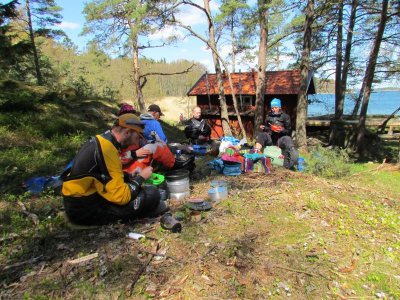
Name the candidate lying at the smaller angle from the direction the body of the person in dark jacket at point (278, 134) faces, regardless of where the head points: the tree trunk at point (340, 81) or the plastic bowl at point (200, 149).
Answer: the plastic bowl

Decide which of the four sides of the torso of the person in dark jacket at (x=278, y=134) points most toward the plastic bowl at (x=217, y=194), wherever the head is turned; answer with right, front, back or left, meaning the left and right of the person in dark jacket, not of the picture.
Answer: front

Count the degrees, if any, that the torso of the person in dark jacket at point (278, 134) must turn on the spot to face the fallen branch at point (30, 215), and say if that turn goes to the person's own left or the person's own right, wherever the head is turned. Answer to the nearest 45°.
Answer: approximately 45° to the person's own right

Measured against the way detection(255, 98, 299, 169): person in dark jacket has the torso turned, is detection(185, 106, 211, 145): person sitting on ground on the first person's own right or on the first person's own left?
on the first person's own right

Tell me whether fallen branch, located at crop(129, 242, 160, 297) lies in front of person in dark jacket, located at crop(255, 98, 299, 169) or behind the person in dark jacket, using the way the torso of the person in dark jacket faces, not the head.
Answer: in front

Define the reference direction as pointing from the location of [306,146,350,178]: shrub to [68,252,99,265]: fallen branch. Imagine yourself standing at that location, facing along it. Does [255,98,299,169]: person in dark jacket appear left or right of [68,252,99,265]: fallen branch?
right

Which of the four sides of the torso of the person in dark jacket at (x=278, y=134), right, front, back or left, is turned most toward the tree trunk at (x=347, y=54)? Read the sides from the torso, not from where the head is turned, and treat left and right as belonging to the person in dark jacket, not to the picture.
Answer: back

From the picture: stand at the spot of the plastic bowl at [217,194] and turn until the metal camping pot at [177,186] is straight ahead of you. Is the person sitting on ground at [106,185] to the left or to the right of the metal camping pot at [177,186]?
left

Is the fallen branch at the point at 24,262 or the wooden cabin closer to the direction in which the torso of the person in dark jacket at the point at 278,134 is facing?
the fallen branch

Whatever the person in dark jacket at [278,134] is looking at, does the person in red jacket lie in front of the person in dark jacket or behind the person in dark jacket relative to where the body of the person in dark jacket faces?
in front

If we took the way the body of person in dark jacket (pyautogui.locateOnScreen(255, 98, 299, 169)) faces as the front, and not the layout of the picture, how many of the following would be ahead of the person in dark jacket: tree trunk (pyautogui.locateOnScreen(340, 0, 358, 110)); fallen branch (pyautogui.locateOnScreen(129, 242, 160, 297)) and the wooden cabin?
1

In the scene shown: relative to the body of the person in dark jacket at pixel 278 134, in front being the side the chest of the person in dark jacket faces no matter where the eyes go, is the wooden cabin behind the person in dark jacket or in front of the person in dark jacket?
behind

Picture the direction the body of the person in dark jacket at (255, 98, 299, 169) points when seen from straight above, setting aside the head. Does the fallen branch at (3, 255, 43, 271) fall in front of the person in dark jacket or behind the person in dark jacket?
in front

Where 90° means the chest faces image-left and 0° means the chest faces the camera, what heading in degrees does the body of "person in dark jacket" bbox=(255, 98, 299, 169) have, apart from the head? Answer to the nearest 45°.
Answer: approximately 0°

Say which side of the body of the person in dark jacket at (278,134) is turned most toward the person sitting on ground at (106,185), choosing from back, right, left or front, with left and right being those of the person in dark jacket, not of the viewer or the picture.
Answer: front
